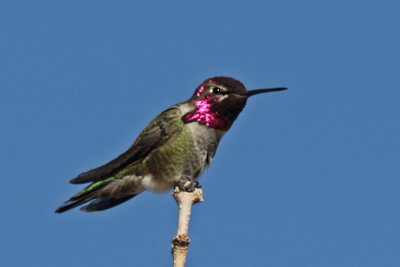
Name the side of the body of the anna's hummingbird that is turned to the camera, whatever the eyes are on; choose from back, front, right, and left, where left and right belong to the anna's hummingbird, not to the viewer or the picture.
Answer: right
